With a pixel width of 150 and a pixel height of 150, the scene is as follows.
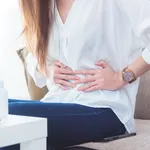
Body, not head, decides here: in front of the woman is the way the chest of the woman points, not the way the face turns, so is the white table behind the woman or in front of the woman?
in front

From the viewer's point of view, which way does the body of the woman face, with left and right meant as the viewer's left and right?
facing the viewer and to the left of the viewer
